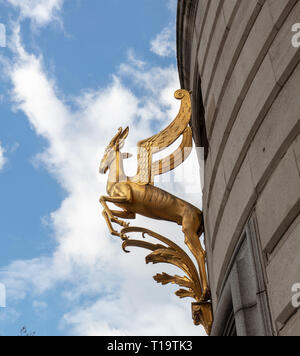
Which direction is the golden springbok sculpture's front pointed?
to the viewer's left
